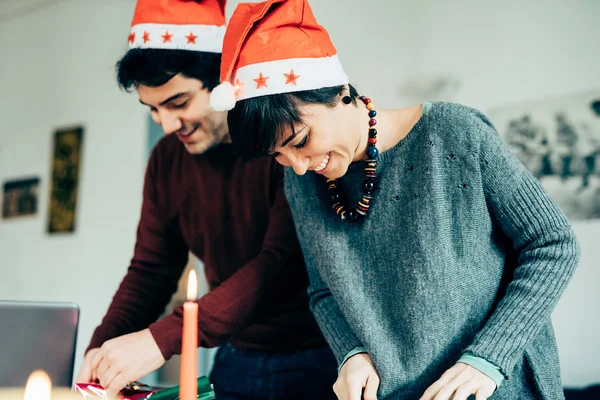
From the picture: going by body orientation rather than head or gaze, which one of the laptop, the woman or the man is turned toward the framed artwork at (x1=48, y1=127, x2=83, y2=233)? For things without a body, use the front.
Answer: the laptop

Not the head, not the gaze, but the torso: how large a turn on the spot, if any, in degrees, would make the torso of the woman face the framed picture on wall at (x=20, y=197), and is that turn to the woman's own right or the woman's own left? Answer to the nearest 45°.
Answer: approximately 90° to the woman's own right

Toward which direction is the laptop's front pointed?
away from the camera

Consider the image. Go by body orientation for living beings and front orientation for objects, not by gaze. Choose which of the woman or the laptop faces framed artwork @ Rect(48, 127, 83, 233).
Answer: the laptop

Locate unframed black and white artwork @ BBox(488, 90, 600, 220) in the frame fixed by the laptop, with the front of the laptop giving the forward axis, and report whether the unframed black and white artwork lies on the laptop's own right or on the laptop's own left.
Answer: on the laptop's own right

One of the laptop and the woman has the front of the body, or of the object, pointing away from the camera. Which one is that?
the laptop
